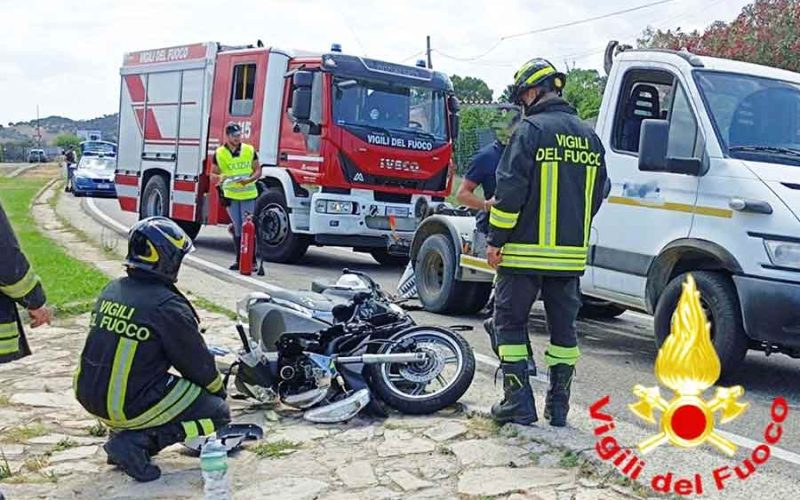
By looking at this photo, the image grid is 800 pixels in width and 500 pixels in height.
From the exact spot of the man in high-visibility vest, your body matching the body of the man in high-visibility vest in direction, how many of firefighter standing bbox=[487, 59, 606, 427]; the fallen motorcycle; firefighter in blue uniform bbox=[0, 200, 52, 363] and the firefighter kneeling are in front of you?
4

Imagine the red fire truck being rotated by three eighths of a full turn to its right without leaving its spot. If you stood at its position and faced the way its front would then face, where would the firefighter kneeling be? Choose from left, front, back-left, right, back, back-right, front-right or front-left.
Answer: left

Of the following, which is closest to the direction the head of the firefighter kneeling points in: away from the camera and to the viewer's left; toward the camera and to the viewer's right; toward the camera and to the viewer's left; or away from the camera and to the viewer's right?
away from the camera and to the viewer's right

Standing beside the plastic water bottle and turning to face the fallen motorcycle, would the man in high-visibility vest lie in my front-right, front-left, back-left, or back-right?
front-left

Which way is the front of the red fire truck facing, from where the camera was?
facing the viewer and to the right of the viewer

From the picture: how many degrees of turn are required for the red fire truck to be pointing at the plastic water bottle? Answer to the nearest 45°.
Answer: approximately 45° to its right

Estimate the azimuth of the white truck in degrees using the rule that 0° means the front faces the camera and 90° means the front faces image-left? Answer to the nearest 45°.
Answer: approximately 315°

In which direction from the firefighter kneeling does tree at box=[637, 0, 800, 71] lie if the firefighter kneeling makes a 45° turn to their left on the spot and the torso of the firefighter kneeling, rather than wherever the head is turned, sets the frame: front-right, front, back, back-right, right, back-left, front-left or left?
front-right

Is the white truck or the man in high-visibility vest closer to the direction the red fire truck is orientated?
the white truck

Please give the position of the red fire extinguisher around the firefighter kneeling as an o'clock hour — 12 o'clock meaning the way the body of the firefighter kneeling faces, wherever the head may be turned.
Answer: The red fire extinguisher is roughly at 11 o'clock from the firefighter kneeling.

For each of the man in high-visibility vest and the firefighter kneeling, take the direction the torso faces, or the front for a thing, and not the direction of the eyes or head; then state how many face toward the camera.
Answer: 1

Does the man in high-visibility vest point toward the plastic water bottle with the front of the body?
yes

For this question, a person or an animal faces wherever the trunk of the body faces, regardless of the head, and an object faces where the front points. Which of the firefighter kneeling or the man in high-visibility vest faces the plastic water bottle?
the man in high-visibility vest

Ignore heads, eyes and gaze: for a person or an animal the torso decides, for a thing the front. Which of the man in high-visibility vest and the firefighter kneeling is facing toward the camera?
the man in high-visibility vest

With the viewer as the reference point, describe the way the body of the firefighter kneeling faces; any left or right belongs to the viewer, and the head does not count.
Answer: facing away from the viewer and to the right of the viewer

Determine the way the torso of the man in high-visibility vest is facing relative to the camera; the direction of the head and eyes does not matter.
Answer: toward the camera

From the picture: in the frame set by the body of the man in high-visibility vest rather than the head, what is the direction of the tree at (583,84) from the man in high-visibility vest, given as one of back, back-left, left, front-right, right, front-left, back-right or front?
back-left

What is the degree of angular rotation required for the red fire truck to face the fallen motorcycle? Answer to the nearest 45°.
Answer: approximately 45° to its right
